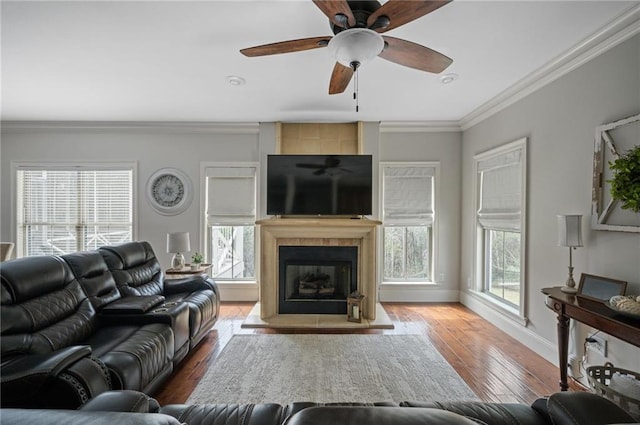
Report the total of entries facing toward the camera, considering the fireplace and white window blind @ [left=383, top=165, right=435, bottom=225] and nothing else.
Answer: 2

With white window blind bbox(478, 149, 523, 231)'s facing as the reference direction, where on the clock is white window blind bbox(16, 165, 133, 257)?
white window blind bbox(16, 165, 133, 257) is roughly at 1 o'clock from white window blind bbox(478, 149, 523, 231).

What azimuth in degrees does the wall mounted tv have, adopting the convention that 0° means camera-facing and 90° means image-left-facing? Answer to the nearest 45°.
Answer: approximately 0°

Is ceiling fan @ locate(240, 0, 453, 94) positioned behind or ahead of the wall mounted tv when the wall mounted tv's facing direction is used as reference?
ahead

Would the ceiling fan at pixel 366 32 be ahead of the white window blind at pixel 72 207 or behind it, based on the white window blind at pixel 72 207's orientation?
ahead

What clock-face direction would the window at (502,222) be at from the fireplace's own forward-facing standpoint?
The window is roughly at 9 o'clock from the fireplace.

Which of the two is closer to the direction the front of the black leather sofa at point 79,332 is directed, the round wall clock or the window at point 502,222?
the window

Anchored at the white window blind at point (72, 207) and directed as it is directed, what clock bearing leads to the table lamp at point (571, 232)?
The table lamp is roughly at 11 o'clock from the white window blind.

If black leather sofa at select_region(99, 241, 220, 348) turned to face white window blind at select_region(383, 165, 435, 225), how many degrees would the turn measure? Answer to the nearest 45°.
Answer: approximately 45° to its left

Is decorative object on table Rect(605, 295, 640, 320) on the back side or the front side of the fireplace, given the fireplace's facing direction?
on the front side

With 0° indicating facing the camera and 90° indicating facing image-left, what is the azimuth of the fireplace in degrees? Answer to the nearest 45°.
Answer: approximately 0°

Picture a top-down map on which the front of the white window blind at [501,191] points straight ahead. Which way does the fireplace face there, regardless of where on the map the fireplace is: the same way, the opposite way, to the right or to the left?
to the left

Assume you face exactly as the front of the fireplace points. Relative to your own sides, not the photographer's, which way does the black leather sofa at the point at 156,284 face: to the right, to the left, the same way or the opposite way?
to the left
